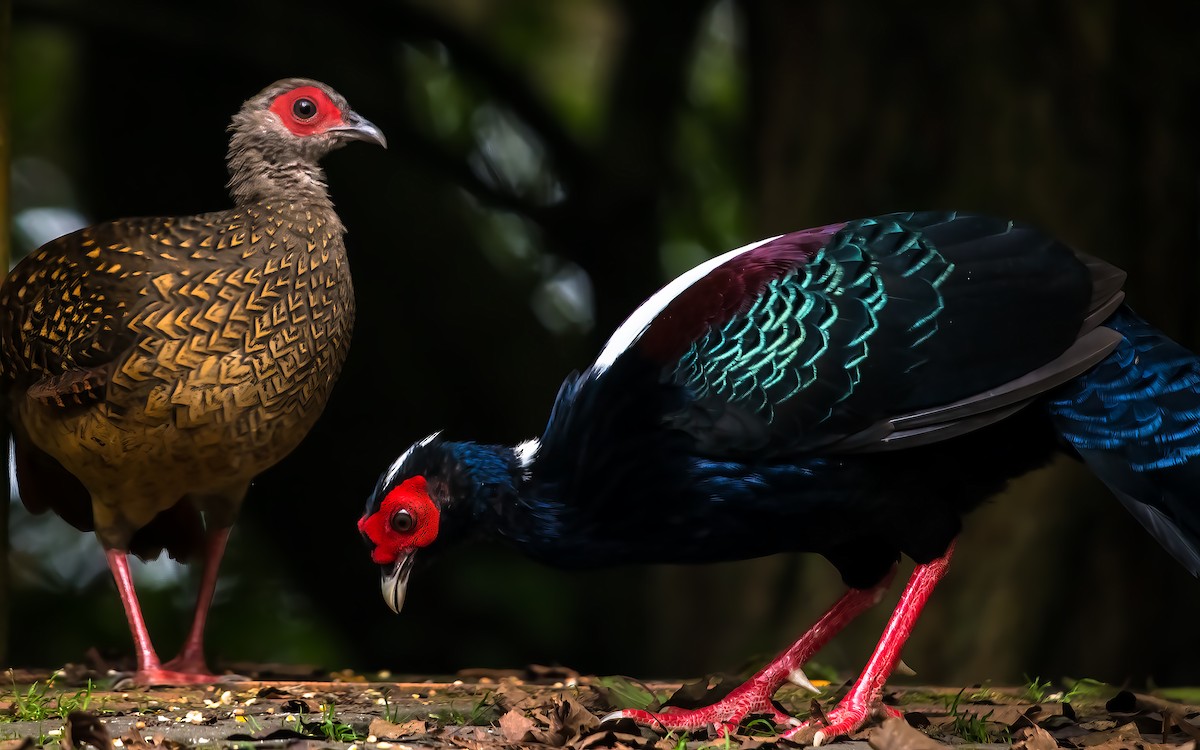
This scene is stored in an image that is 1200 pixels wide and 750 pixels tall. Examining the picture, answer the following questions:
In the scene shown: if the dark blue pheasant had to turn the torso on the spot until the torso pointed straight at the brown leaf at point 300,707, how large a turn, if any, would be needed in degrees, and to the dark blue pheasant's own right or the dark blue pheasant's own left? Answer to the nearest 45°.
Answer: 0° — it already faces it

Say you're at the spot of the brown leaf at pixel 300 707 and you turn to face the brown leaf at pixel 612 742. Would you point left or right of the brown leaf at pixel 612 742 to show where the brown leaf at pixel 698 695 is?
left

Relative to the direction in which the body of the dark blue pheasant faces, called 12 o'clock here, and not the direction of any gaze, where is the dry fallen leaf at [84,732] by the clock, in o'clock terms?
The dry fallen leaf is roughly at 11 o'clock from the dark blue pheasant.

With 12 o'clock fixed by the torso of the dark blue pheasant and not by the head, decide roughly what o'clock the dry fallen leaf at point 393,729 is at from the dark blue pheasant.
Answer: The dry fallen leaf is roughly at 11 o'clock from the dark blue pheasant.

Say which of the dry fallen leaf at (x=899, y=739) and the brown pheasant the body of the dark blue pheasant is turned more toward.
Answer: the brown pheasant

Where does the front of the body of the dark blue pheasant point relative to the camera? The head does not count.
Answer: to the viewer's left
